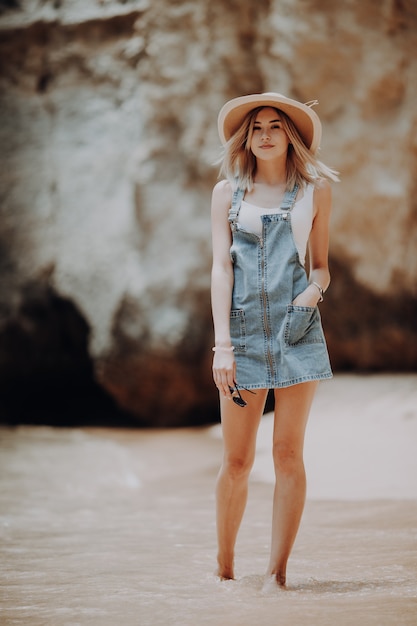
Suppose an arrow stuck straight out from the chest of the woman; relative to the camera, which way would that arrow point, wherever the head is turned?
toward the camera

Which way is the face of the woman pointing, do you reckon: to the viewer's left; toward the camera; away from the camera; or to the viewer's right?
toward the camera
